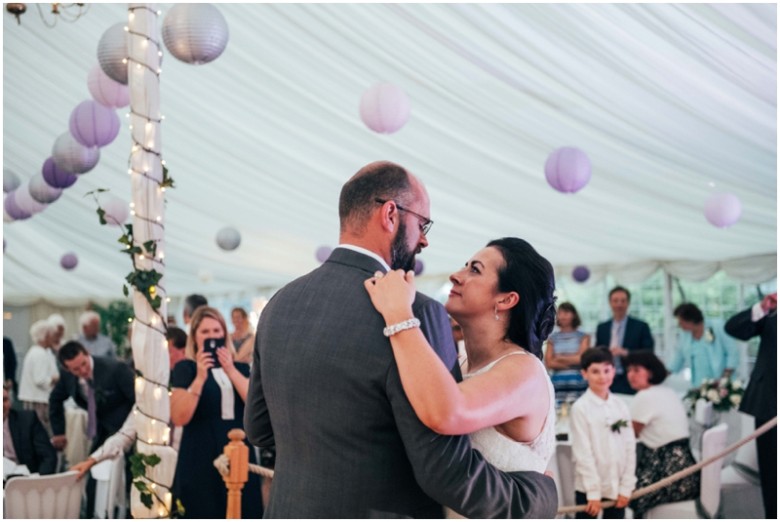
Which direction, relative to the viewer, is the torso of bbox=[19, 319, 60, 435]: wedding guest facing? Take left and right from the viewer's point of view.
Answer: facing to the right of the viewer

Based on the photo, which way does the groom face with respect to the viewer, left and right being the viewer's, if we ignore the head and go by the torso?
facing away from the viewer and to the right of the viewer

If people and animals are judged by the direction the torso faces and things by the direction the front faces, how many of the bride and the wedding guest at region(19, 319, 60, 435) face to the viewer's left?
1

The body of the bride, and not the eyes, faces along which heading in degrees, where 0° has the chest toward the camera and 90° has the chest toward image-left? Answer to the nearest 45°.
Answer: approximately 90°
